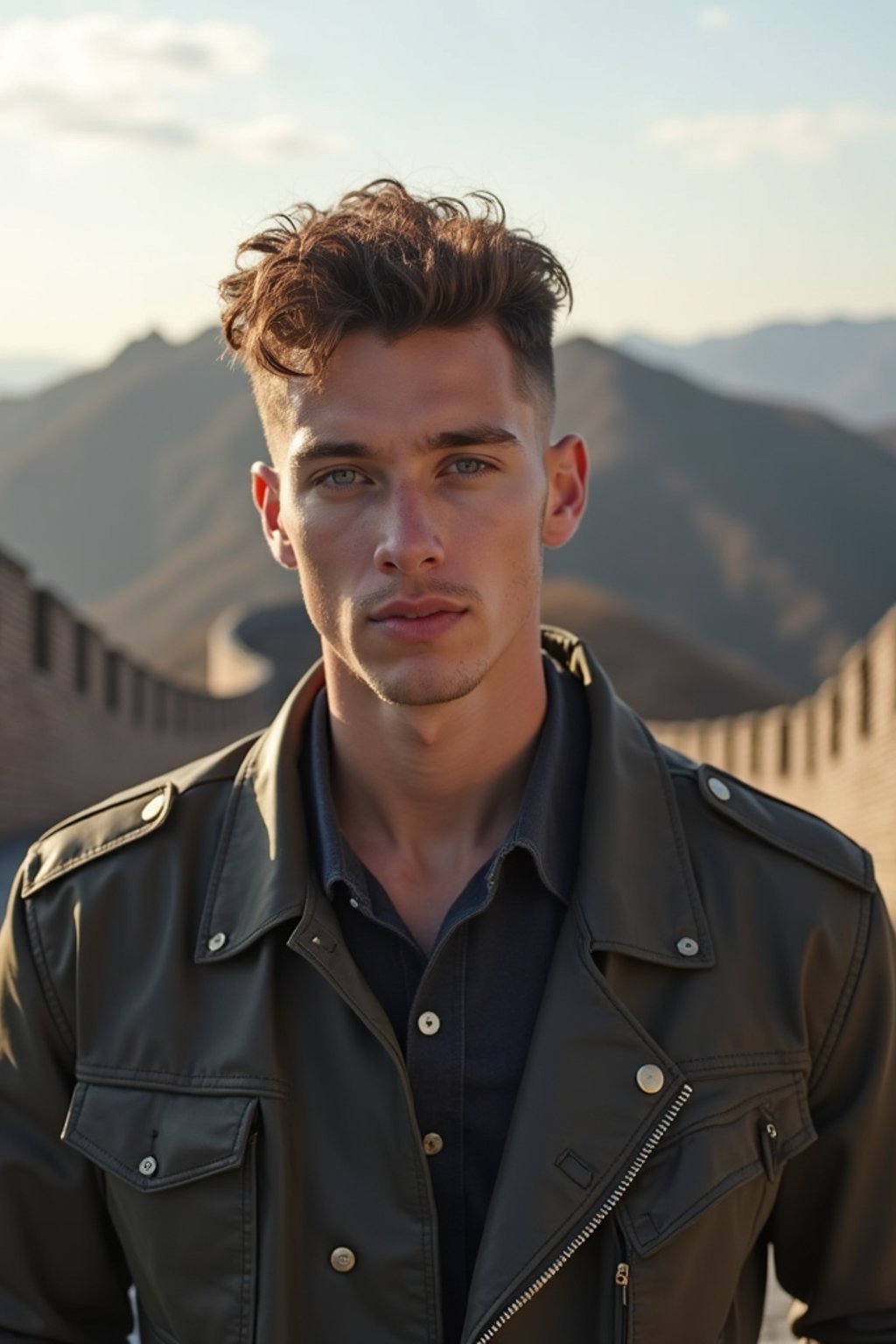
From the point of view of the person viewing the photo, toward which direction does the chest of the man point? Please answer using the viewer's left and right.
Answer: facing the viewer
